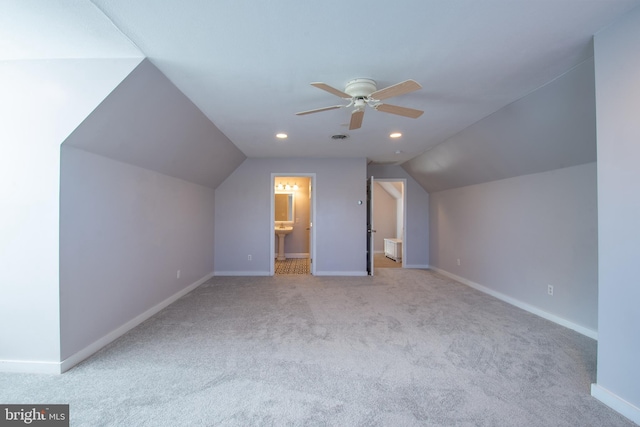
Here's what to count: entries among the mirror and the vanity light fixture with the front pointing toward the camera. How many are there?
2

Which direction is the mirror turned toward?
toward the camera

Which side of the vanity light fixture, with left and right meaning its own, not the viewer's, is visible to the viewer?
front
